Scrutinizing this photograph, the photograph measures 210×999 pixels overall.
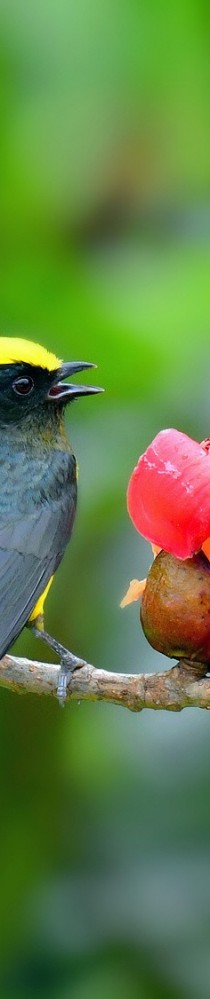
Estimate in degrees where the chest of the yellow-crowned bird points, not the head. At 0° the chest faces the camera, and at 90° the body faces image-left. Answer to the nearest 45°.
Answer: approximately 270°
